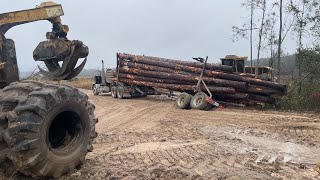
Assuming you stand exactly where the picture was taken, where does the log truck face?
facing away from the viewer and to the left of the viewer

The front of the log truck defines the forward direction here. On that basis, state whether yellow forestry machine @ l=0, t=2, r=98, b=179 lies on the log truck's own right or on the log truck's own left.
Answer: on the log truck's own left
